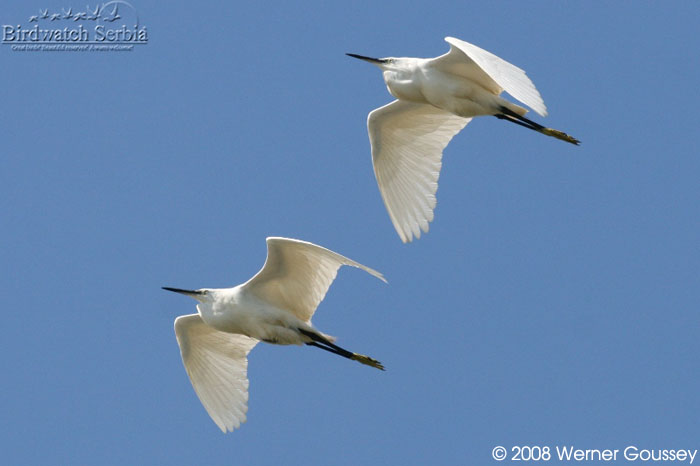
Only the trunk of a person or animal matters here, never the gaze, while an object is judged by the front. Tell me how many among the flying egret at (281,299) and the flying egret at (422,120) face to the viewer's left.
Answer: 2

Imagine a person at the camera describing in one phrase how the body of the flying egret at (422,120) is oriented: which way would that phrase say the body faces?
to the viewer's left

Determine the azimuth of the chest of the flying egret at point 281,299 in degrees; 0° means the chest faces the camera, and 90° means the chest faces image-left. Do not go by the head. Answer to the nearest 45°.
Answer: approximately 90°
